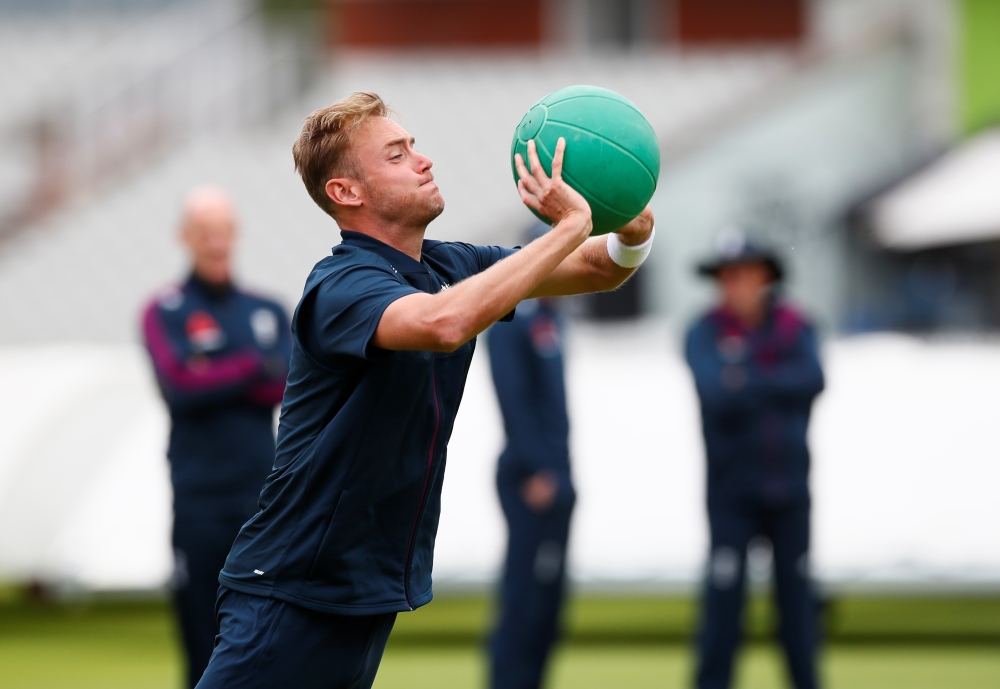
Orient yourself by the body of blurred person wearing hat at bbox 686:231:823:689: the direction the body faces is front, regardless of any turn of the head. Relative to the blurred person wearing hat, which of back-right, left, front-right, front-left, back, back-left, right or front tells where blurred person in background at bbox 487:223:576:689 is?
right

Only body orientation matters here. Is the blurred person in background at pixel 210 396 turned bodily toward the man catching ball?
yes

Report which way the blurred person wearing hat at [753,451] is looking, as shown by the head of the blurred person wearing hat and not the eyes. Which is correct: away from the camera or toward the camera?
toward the camera

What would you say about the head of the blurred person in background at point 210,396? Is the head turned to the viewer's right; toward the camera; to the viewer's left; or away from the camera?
toward the camera

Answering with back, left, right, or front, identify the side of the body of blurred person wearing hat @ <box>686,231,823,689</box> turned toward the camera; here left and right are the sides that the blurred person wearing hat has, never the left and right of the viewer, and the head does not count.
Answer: front

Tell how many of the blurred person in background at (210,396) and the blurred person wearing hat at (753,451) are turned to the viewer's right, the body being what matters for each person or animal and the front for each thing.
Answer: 0

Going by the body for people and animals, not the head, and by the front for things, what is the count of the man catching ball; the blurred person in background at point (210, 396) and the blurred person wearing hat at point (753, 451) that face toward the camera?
2

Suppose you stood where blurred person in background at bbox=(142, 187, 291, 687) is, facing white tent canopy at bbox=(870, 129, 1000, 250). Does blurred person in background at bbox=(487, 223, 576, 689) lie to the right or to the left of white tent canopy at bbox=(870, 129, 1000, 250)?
right

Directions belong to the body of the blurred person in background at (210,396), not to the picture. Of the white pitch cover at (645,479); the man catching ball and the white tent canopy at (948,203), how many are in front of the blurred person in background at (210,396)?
1

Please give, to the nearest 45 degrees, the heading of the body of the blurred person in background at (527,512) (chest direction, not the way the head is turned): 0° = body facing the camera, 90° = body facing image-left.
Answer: approximately 315°

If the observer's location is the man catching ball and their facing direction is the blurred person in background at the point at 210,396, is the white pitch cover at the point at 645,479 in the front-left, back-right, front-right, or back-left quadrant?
front-right

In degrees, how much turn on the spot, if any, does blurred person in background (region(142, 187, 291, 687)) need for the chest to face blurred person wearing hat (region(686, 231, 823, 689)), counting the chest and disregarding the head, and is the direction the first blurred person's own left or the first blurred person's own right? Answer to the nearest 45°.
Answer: approximately 90° to the first blurred person's own left

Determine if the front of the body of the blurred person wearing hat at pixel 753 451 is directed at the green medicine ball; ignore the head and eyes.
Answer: yes

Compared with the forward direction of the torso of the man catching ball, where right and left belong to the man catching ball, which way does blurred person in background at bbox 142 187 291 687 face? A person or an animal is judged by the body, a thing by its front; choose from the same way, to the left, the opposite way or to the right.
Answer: to the right

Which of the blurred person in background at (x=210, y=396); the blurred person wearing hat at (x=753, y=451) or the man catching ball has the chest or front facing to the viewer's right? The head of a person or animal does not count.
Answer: the man catching ball

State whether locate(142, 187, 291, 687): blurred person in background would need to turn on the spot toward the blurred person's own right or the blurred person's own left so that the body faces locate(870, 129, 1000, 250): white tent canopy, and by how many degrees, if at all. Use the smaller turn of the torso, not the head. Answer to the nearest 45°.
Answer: approximately 135° to the blurred person's own left

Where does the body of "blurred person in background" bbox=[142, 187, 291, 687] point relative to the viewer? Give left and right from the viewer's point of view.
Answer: facing the viewer

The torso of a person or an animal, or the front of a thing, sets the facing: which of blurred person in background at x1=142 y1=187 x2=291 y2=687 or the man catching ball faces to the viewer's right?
the man catching ball

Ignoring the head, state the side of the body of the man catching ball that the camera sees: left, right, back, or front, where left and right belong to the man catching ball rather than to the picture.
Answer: right
